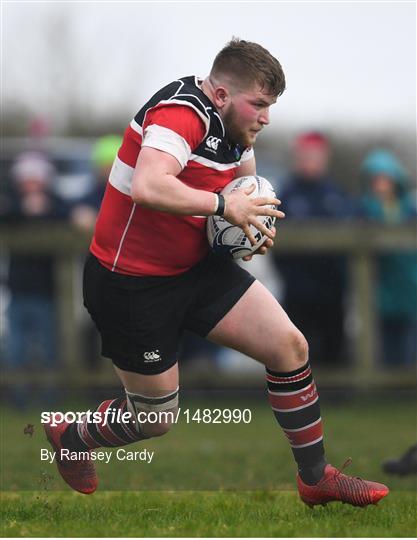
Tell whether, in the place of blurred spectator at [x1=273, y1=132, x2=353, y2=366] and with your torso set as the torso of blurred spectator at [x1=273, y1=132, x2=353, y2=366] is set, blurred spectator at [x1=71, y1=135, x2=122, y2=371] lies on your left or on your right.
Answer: on your right

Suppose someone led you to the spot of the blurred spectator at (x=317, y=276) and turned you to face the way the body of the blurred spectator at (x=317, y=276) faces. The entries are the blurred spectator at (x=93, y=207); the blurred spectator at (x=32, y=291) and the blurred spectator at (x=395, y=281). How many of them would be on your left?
1

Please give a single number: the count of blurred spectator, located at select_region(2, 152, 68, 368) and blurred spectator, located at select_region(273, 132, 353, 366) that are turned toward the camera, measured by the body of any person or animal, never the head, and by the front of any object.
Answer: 2

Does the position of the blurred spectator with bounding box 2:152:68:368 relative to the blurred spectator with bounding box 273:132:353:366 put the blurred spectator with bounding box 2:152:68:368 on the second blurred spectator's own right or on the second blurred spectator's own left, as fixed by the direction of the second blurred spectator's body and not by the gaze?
on the second blurred spectator's own right

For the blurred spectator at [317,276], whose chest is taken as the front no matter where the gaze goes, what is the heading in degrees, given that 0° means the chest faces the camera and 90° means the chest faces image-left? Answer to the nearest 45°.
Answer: approximately 0°

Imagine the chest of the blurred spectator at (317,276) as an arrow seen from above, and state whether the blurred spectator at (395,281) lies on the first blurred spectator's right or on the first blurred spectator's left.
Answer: on the first blurred spectator's left

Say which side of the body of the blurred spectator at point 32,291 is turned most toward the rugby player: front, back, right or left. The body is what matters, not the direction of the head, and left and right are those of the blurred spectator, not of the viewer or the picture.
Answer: front

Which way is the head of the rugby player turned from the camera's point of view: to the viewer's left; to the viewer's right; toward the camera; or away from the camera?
to the viewer's right

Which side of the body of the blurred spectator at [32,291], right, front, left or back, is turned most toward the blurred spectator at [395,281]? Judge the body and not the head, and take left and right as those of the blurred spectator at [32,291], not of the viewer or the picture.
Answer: left

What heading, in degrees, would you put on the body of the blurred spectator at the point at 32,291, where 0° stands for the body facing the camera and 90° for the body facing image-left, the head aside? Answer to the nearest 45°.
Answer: approximately 0°

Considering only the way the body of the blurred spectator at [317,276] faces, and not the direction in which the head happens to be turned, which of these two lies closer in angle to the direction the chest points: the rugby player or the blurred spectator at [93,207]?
the rugby player
